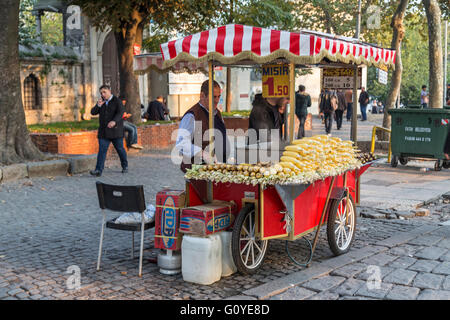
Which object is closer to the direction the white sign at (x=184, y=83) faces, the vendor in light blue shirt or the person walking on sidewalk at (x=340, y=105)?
the vendor in light blue shirt

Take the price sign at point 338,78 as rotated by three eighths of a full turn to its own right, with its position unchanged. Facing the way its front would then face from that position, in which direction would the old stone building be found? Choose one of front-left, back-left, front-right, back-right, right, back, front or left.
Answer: front

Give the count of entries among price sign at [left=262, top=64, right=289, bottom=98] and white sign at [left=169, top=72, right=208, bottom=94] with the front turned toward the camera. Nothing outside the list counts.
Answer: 2

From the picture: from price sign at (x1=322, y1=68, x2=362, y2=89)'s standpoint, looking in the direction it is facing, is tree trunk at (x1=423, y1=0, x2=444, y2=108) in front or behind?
behind

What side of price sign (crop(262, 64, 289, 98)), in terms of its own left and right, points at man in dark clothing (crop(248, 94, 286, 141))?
back

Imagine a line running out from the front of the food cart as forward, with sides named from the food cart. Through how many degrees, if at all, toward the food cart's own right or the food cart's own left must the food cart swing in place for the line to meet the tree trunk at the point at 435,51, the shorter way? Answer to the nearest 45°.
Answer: approximately 90° to the food cart's own left
